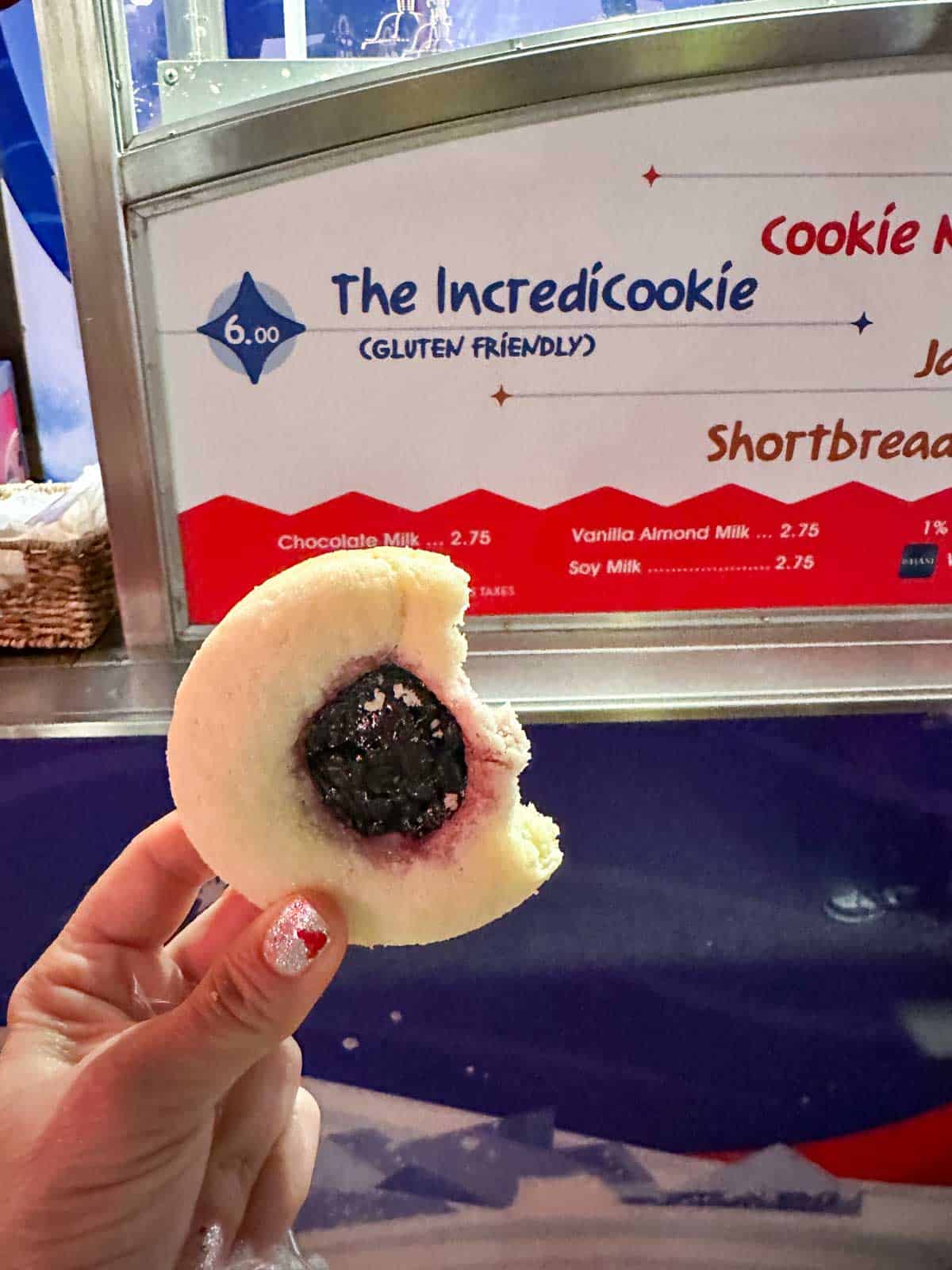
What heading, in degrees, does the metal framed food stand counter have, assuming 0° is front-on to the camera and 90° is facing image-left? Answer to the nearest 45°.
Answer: approximately 0°

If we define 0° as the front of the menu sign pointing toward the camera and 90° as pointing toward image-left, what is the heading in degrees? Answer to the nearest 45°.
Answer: approximately 0°

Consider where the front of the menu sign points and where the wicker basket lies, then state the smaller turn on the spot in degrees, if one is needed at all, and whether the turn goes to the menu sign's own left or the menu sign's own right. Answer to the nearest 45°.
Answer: approximately 90° to the menu sign's own right

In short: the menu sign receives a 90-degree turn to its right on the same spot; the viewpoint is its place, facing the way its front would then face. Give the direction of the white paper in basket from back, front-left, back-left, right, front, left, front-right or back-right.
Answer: front
